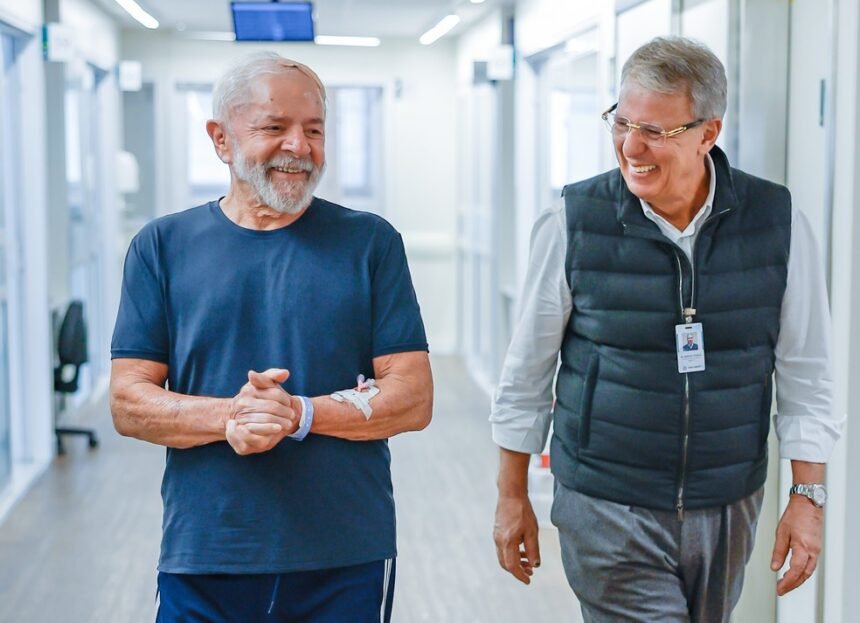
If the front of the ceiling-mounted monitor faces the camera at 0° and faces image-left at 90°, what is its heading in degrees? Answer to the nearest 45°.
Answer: approximately 0°

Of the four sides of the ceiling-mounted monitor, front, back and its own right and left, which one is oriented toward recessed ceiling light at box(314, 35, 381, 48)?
back

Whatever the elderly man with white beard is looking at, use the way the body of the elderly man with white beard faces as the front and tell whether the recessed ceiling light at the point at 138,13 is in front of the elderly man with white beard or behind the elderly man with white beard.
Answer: behind

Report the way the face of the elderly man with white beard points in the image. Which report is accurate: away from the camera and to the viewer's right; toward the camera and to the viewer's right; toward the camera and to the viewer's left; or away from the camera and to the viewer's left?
toward the camera and to the viewer's right

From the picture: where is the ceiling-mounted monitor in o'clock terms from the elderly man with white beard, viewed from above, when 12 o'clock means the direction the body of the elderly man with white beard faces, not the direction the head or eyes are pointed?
The ceiling-mounted monitor is roughly at 6 o'clock from the elderly man with white beard.

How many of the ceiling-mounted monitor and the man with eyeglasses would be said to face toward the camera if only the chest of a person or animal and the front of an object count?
2

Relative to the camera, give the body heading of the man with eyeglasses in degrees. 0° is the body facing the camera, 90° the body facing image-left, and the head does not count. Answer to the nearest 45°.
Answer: approximately 0°

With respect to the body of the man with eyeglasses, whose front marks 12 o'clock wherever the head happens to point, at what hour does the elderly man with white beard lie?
The elderly man with white beard is roughly at 2 o'clock from the man with eyeglasses.

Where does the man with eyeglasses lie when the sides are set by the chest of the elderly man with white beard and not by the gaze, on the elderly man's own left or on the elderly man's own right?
on the elderly man's own left
